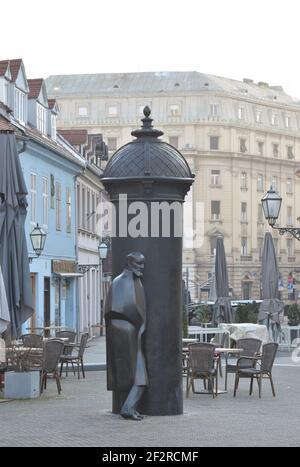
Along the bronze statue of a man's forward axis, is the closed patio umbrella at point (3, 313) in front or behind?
behind

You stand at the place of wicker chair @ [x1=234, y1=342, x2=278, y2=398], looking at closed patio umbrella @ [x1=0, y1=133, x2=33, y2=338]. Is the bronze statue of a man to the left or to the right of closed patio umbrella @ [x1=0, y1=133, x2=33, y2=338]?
left

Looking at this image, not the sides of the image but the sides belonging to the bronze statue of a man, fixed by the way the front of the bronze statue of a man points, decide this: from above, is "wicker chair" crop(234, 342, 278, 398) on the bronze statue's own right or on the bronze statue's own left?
on the bronze statue's own left

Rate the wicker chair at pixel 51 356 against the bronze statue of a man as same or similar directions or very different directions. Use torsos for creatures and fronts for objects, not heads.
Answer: very different directions
